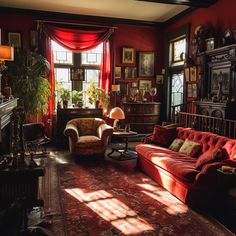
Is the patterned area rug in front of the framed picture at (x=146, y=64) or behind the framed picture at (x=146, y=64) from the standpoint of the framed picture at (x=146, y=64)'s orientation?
in front

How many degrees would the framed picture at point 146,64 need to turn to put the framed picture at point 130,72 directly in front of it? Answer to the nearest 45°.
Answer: approximately 45° to its right

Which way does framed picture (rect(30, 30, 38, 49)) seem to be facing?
toward the camera

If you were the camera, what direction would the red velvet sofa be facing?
facing the viewer and to the left of the viewer

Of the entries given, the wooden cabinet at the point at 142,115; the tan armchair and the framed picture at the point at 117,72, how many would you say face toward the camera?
3

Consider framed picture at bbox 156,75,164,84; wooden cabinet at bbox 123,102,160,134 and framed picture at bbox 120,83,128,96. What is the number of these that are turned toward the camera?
3

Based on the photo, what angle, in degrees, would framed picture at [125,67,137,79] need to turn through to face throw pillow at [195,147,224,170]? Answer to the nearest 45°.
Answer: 0° — it already faces it

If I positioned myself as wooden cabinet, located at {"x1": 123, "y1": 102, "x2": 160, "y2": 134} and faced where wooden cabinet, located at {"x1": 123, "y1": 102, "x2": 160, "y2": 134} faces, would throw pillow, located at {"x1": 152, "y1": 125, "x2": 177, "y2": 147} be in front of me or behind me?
in front

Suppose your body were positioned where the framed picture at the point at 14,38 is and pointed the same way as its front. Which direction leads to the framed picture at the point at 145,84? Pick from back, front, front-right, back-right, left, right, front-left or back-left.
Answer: left

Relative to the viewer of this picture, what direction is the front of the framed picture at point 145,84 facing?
facing the viewer

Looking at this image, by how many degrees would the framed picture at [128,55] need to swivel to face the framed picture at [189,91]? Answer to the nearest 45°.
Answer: approximately 45° to its left

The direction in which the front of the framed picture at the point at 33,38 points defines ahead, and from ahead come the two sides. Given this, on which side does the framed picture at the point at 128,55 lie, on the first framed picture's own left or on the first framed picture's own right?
on the first framed picture's own left

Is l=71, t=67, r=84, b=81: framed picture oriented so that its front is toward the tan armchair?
yes

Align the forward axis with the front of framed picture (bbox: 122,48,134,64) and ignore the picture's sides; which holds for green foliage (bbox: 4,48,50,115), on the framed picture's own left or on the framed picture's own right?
on the framed picture's own right

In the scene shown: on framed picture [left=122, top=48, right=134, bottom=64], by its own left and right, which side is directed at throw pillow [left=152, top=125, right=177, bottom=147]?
front

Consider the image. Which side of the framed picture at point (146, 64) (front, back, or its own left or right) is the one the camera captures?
front

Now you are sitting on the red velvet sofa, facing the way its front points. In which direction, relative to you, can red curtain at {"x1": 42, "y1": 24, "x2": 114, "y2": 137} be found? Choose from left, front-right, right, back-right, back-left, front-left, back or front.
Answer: right
